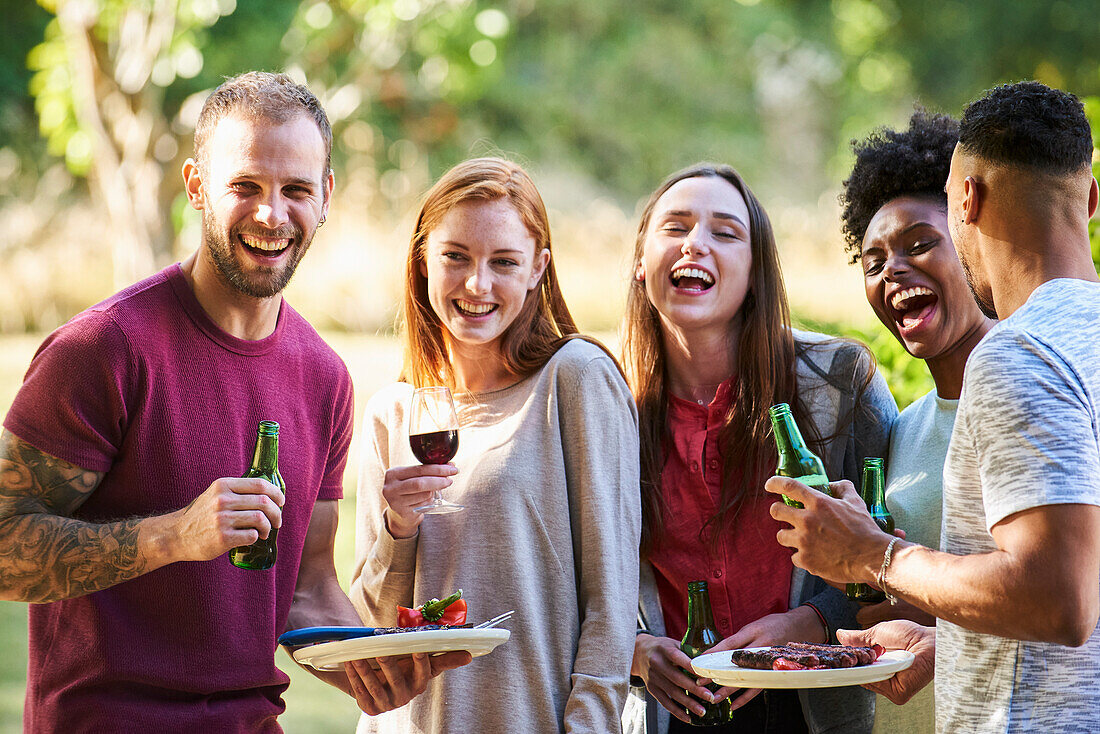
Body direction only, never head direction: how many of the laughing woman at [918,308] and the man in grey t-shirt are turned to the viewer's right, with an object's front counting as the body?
0

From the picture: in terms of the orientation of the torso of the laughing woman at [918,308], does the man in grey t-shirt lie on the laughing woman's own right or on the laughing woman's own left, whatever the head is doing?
on the laughing woman's own left

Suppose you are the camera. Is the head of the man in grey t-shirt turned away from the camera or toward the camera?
away from the camera

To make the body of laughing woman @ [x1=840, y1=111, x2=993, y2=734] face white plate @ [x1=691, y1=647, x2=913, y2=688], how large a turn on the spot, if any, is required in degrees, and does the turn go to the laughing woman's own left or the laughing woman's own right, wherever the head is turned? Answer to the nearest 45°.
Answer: approximately 45° to the laughing woman's own left

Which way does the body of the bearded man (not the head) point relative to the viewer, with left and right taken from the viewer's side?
facing the viewer and to the right of the viewer

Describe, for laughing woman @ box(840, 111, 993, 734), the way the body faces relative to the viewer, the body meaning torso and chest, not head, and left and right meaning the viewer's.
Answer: facing the viewer and to the left of the viewer

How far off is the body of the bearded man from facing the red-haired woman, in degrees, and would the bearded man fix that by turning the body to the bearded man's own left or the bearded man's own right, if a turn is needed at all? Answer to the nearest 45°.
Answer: approximately 45° to the bearded man's own left

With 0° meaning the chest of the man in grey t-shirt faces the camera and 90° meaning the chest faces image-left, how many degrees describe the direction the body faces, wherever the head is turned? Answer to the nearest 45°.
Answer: approximately 135°

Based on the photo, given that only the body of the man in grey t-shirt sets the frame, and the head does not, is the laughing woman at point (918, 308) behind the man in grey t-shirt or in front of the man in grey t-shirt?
in front
